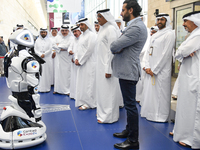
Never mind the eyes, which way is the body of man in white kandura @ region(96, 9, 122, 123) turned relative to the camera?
to the viewer's left

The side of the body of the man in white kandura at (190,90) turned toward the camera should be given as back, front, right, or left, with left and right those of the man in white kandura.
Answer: left

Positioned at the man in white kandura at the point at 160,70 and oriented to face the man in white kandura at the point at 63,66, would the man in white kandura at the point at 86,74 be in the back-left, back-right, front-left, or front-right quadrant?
front-left

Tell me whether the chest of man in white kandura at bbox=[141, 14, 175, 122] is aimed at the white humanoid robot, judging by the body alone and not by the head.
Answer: yes

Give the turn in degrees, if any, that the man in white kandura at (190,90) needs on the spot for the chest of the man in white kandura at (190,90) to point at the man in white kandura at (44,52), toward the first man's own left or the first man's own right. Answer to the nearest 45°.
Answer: approximately 45° to the first man's own right

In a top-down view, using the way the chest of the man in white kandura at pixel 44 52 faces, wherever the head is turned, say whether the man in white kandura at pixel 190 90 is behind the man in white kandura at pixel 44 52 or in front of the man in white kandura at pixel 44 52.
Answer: in front

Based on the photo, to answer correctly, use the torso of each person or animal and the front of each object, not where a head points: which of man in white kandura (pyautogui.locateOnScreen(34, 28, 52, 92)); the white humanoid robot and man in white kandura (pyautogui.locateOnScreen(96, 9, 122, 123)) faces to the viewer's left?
man in white kandura (pyautogui.locateOnScreen(96, 9, 122, 123))

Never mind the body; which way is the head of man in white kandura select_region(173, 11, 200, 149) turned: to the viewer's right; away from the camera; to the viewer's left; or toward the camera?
to the viewer's left

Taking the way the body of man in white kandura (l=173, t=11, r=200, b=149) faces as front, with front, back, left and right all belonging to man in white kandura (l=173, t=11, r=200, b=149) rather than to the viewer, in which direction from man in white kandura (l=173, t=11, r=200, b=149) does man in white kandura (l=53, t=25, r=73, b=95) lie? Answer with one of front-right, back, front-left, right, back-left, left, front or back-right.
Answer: front-right

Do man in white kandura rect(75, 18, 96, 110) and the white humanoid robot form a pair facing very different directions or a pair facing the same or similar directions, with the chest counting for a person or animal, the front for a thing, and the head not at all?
very different directions

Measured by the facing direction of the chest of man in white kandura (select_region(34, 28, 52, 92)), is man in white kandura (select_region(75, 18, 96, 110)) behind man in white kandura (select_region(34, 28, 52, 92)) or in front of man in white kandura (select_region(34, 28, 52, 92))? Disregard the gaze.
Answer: in front

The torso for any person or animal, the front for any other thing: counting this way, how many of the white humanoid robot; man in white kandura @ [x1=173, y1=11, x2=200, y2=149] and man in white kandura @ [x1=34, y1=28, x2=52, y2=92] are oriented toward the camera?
1

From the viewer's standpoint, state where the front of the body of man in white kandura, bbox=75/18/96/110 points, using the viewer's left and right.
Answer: facing the viewer and to the left of the viewer
